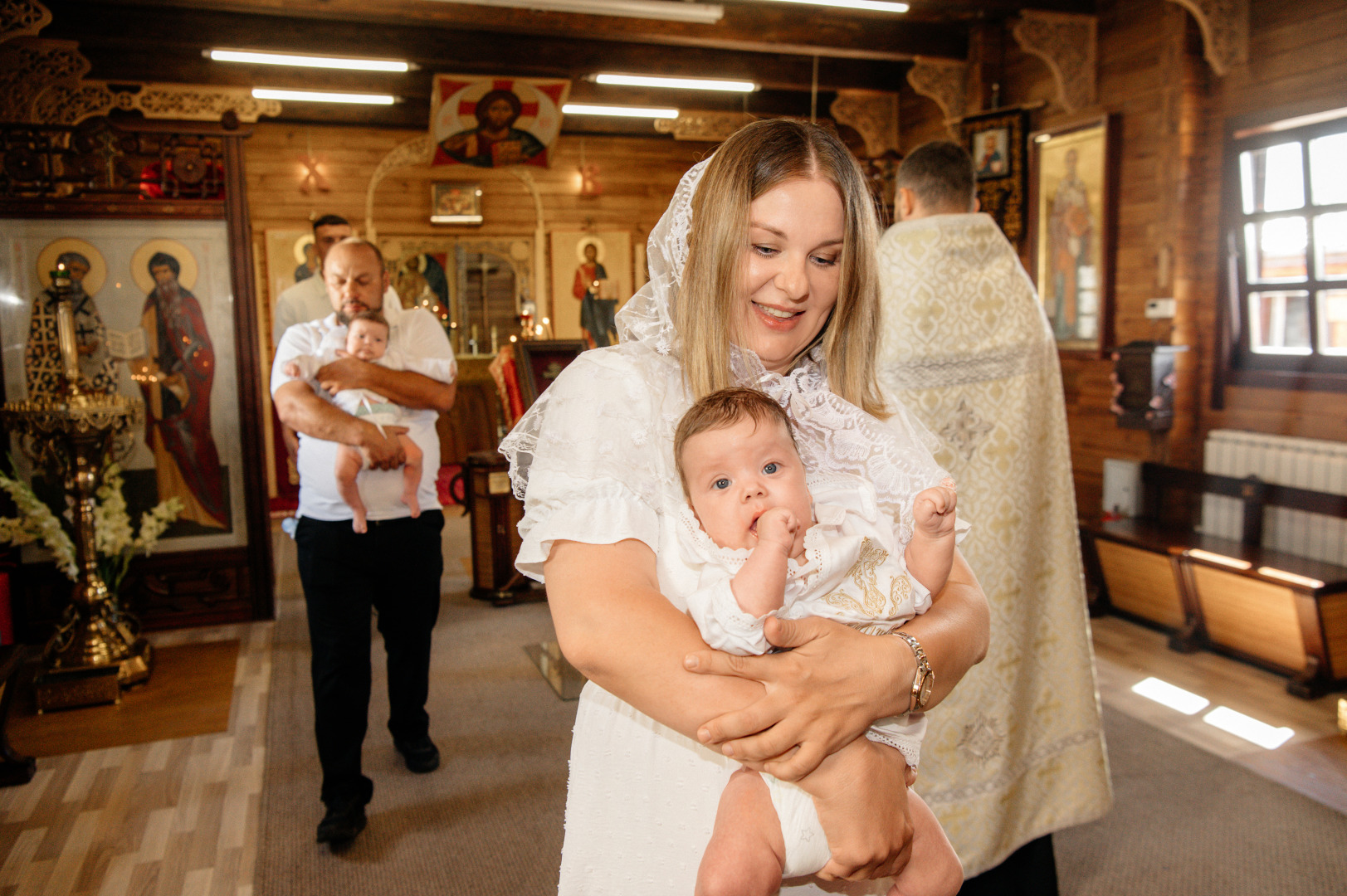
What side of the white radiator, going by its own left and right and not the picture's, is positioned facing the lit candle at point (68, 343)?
front

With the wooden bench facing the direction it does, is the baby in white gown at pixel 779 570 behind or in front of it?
in front

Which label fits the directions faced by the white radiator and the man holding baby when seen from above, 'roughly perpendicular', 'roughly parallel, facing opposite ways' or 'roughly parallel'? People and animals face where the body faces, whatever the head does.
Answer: roughly perpendicular

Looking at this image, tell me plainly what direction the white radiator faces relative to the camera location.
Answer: facing the viewer and to the left of the viewer

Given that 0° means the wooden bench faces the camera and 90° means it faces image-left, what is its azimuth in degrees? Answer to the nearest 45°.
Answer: approximately 45°

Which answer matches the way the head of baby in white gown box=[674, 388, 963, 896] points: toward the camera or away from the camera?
toward the camera

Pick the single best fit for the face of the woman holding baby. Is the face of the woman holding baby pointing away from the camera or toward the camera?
toward the camera

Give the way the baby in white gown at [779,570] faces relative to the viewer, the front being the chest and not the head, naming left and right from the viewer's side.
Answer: facing the viewer

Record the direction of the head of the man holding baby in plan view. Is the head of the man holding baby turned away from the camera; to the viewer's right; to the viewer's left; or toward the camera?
toward the camera

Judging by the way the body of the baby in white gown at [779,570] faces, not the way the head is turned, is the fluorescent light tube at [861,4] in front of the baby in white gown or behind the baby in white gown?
behind

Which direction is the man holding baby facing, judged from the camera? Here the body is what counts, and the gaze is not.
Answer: toward the camera

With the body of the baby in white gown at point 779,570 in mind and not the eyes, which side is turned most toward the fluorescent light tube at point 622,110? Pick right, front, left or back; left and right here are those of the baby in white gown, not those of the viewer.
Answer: back

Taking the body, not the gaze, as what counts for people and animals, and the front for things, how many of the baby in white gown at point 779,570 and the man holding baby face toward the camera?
2

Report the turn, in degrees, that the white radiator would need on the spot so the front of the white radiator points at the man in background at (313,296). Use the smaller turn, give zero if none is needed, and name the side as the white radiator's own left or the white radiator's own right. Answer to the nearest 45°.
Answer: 0° — it already faces them
